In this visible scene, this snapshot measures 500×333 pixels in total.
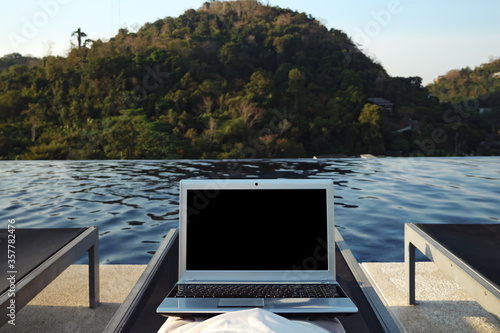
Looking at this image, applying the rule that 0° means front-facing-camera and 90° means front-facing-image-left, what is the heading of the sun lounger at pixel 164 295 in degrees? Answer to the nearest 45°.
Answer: approximately 180°

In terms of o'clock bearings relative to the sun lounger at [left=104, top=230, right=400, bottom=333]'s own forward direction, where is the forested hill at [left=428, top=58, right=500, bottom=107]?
The forested hill is roughly at 1 o'clock from the sun lounger.

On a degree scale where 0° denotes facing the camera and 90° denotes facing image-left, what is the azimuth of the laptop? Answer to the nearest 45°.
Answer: approximately 0°

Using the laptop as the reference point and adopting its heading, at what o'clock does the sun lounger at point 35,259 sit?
The sun lounger is roughly at 4 o'clock from the laptop.

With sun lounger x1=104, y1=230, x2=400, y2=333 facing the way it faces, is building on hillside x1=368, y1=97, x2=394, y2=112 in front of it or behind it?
in front

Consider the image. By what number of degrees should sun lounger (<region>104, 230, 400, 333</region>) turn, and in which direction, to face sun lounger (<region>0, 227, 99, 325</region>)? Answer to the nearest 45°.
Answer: approximately 45° to its left

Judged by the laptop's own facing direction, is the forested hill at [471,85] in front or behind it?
behind

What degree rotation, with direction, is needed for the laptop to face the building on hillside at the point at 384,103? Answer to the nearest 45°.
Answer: approximately 180°
